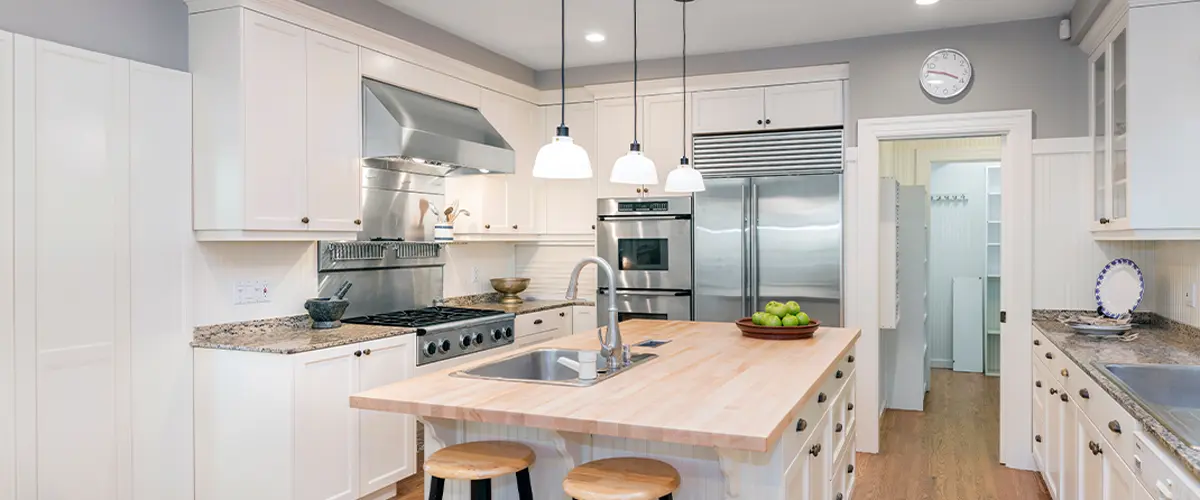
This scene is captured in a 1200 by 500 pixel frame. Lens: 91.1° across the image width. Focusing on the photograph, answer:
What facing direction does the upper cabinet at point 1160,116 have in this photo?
to the viewer's left

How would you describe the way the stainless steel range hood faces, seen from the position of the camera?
facing the viewer and to the right of the viewer

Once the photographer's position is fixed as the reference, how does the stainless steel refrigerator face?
facing the viewer

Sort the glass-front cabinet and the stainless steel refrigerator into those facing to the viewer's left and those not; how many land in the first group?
1

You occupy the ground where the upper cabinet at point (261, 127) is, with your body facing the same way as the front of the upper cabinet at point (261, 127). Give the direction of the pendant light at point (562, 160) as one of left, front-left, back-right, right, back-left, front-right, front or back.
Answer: front

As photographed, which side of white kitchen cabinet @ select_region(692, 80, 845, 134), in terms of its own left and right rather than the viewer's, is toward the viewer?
front

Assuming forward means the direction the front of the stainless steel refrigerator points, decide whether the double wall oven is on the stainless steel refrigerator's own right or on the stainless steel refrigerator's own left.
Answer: on the stainless steel refrigerator's own right

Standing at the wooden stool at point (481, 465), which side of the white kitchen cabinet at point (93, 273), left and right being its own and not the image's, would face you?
front

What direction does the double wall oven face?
toward the camera

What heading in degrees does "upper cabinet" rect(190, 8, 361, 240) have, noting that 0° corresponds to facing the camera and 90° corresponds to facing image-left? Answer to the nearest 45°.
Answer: approximately 315°

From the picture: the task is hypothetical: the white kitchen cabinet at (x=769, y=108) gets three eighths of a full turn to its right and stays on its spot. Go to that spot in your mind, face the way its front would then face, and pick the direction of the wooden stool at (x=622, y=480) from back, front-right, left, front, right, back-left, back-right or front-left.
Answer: back-left

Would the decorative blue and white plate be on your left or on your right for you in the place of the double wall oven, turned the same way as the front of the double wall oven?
on your left

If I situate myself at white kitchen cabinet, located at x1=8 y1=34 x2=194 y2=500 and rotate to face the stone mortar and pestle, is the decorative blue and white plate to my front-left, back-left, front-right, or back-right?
front-right

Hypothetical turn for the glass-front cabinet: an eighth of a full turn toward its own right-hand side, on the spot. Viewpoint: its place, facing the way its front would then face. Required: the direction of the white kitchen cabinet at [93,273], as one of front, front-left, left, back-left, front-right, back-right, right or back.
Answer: left
